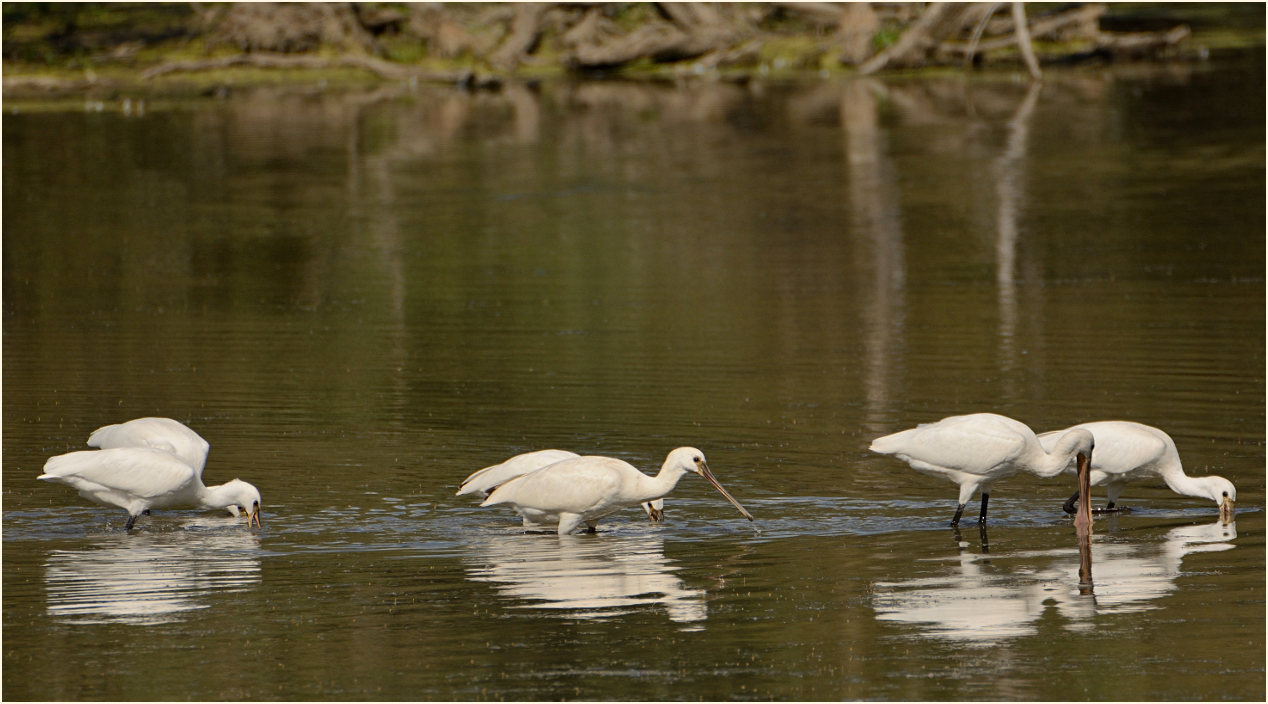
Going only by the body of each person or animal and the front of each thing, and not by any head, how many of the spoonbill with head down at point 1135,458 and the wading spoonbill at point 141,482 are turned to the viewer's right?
2

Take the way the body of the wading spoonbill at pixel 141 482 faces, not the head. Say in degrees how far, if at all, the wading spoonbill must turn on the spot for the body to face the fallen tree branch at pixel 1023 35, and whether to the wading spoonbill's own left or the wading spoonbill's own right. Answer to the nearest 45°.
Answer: approximately 45° to the wading spoonbill's own left

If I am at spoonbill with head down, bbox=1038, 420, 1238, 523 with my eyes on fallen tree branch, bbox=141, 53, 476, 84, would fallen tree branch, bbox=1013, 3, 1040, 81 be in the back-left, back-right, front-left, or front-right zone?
front-right

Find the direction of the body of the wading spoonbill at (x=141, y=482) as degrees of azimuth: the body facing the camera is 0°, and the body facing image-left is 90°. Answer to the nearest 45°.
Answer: approximately 270°

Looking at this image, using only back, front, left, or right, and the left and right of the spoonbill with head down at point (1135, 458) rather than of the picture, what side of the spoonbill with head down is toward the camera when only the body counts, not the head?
right

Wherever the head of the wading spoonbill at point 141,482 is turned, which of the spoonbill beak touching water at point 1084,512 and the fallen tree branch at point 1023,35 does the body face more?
the spoonbill beak touching water

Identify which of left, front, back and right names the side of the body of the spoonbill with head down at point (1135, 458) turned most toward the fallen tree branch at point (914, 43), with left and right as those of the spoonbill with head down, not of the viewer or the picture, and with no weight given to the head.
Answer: left

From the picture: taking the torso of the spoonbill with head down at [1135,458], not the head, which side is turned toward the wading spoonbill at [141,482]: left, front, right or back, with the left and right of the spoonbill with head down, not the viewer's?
back

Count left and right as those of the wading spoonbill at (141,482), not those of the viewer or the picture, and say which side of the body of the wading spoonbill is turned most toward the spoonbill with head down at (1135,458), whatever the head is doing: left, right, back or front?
front

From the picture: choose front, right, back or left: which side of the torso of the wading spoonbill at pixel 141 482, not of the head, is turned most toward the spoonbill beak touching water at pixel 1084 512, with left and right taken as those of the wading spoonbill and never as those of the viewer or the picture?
front
